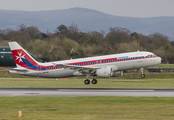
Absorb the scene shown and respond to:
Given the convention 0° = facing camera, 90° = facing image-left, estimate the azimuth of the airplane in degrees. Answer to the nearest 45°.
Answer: approximately 270°
